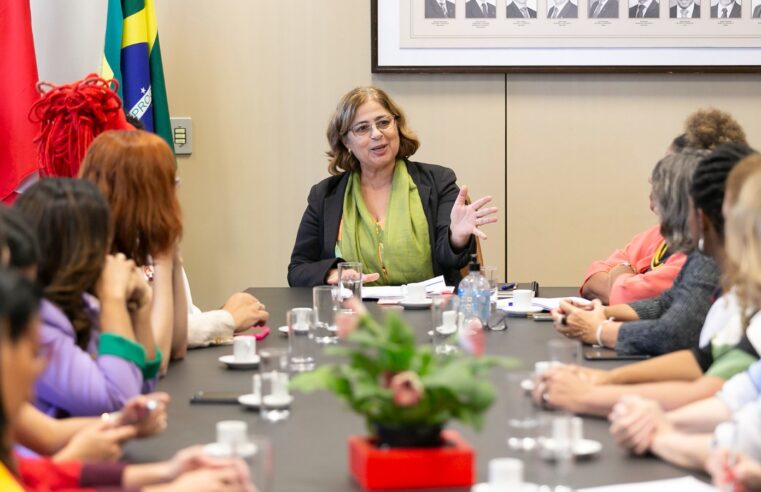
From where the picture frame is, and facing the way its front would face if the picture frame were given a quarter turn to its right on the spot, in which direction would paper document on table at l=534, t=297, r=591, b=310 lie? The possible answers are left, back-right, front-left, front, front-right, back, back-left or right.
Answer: left

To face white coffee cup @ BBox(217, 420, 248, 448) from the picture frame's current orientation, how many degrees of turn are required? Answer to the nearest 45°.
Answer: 0° — it already faces it

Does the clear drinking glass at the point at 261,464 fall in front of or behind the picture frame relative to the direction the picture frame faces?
in front

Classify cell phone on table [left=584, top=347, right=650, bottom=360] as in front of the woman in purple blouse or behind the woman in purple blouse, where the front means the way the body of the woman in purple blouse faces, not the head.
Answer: in front

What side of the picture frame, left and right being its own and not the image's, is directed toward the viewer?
front

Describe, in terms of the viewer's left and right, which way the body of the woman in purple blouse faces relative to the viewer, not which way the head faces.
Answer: facing to the right of the viewer

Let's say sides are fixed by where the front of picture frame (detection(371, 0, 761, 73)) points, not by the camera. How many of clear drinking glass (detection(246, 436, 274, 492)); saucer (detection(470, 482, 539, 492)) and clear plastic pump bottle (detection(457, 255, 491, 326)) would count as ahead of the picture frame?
3

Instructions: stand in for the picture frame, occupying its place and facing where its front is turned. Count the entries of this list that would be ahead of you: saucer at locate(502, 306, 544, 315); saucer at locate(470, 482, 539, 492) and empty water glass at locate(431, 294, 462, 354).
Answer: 3

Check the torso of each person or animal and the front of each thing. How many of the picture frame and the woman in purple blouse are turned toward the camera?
1

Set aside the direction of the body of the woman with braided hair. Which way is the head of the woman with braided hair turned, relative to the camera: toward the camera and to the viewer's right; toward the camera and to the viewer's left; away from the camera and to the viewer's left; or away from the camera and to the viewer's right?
away from the camera and to the viewer's left

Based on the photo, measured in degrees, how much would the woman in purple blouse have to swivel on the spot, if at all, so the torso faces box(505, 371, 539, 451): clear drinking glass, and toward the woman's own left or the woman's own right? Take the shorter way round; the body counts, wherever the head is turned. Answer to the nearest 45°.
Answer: approximately 45° to the woman's own right

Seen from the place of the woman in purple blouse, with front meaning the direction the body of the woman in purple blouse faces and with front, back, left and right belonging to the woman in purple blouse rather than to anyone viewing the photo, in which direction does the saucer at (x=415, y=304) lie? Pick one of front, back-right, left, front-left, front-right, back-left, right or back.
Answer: front-left

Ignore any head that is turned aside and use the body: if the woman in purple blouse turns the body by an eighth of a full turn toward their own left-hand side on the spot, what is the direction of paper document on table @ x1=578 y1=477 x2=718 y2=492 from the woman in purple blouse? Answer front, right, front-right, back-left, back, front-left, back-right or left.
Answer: right

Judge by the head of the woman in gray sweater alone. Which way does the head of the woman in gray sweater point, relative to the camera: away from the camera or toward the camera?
away from the camera

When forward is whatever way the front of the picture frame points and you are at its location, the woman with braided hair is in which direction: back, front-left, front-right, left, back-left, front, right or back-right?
front
